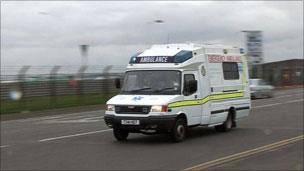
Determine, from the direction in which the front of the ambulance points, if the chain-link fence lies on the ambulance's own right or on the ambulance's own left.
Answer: on the ambulance's own right

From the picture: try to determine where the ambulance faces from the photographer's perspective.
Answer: facing the viewer and to the left of the viewer
